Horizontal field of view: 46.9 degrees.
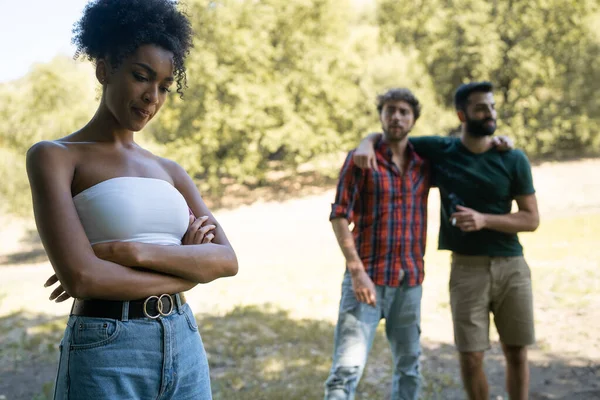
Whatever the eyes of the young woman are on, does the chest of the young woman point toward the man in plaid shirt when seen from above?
no

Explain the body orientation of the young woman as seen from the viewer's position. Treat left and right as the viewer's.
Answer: facing the viewer and to the right of the viewer

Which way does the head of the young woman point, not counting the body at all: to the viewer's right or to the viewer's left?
to the viewer's right
